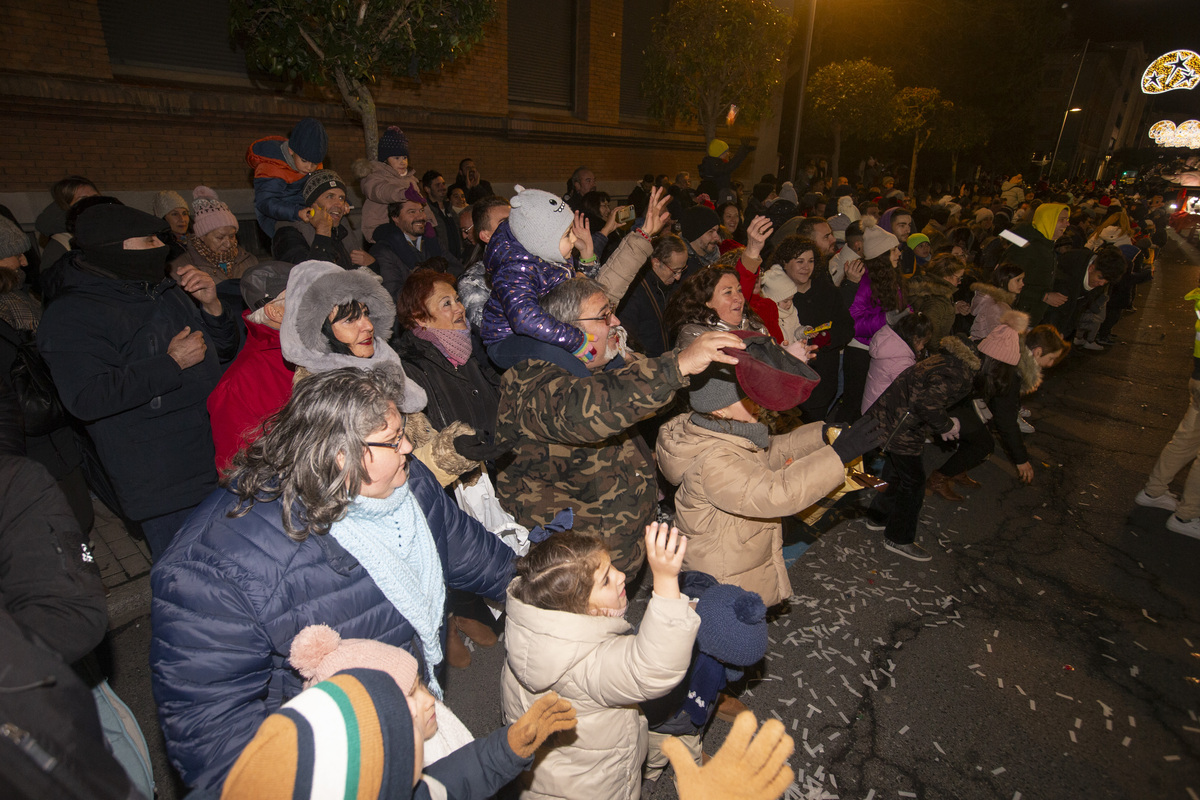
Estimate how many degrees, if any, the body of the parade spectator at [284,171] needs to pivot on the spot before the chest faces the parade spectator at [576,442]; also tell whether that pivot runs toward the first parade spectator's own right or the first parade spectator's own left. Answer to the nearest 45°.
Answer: approximately 45° to the first parade spectator's own right

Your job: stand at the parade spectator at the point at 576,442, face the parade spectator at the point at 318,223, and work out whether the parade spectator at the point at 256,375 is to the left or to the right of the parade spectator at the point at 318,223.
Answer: left

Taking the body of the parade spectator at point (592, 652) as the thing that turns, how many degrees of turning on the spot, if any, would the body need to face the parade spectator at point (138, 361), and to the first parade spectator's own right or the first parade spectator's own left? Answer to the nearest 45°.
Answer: approximately 135° to the first parade spectator's own left

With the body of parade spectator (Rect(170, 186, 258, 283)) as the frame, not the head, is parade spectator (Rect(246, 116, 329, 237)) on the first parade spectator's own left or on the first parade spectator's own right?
on the first parade spectator's own left

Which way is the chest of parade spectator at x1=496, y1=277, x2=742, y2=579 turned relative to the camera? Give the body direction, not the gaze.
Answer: to the viewer's right

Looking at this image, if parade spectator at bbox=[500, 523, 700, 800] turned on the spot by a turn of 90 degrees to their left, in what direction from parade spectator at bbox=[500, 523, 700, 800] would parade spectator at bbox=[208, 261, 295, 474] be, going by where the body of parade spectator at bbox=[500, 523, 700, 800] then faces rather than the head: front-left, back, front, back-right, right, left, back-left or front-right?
front-left

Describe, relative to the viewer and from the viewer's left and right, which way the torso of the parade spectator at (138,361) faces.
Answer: facing the viewer and to the right of the viewer

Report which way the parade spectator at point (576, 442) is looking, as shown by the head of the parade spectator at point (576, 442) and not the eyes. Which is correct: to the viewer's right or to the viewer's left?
to the viewer's right

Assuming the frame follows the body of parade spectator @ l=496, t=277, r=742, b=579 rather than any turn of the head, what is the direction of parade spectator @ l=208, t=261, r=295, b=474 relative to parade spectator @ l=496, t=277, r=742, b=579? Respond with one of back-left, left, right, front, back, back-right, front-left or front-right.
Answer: back

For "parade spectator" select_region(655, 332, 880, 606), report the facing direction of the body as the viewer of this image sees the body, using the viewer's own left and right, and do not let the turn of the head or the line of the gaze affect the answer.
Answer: facing to the right of the viewer

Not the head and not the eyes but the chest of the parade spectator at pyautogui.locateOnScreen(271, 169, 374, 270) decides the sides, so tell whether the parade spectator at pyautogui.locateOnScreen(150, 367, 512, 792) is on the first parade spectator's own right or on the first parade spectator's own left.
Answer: on the first parade spectator's own right
